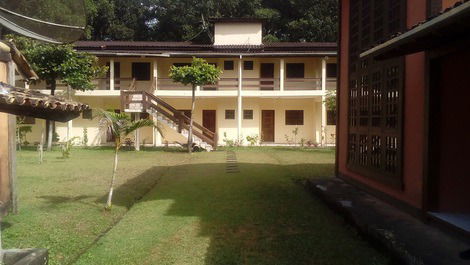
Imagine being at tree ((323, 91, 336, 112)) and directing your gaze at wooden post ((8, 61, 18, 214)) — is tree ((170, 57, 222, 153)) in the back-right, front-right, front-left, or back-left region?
front-right

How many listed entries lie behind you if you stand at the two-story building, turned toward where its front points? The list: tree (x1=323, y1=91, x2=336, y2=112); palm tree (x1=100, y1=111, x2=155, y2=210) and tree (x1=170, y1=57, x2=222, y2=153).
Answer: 0

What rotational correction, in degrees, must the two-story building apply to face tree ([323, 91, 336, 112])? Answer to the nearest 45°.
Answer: approximately 45° to its left

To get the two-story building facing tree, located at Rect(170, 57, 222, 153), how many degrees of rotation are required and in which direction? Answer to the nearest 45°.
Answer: approximately 45° to its right

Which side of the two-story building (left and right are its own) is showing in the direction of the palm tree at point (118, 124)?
front

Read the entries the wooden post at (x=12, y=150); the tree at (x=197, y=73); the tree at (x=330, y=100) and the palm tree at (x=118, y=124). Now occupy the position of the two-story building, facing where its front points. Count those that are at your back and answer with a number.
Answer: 0

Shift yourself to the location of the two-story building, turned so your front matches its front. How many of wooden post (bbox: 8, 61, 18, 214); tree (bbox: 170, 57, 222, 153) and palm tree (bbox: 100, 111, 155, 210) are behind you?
0

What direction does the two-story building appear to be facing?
toward the camera
